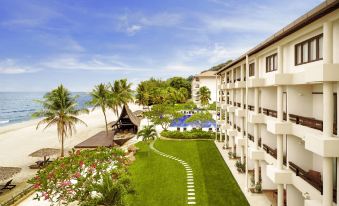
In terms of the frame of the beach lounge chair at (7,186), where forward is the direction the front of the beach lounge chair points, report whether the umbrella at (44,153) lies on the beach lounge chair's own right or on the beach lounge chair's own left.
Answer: on the beach lounge chair's own right

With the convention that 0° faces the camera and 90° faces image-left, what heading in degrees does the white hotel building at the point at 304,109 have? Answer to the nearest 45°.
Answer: approximately 45°

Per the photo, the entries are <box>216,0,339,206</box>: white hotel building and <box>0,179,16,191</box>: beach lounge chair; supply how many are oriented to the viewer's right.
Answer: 0

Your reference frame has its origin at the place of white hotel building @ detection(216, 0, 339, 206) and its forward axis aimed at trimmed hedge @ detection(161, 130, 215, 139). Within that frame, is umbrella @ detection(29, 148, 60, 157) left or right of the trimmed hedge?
left

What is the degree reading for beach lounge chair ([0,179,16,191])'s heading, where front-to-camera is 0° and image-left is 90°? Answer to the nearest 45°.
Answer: approximately 90°

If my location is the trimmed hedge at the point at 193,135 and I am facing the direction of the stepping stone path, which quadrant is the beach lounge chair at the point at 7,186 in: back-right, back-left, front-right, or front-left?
front-right
